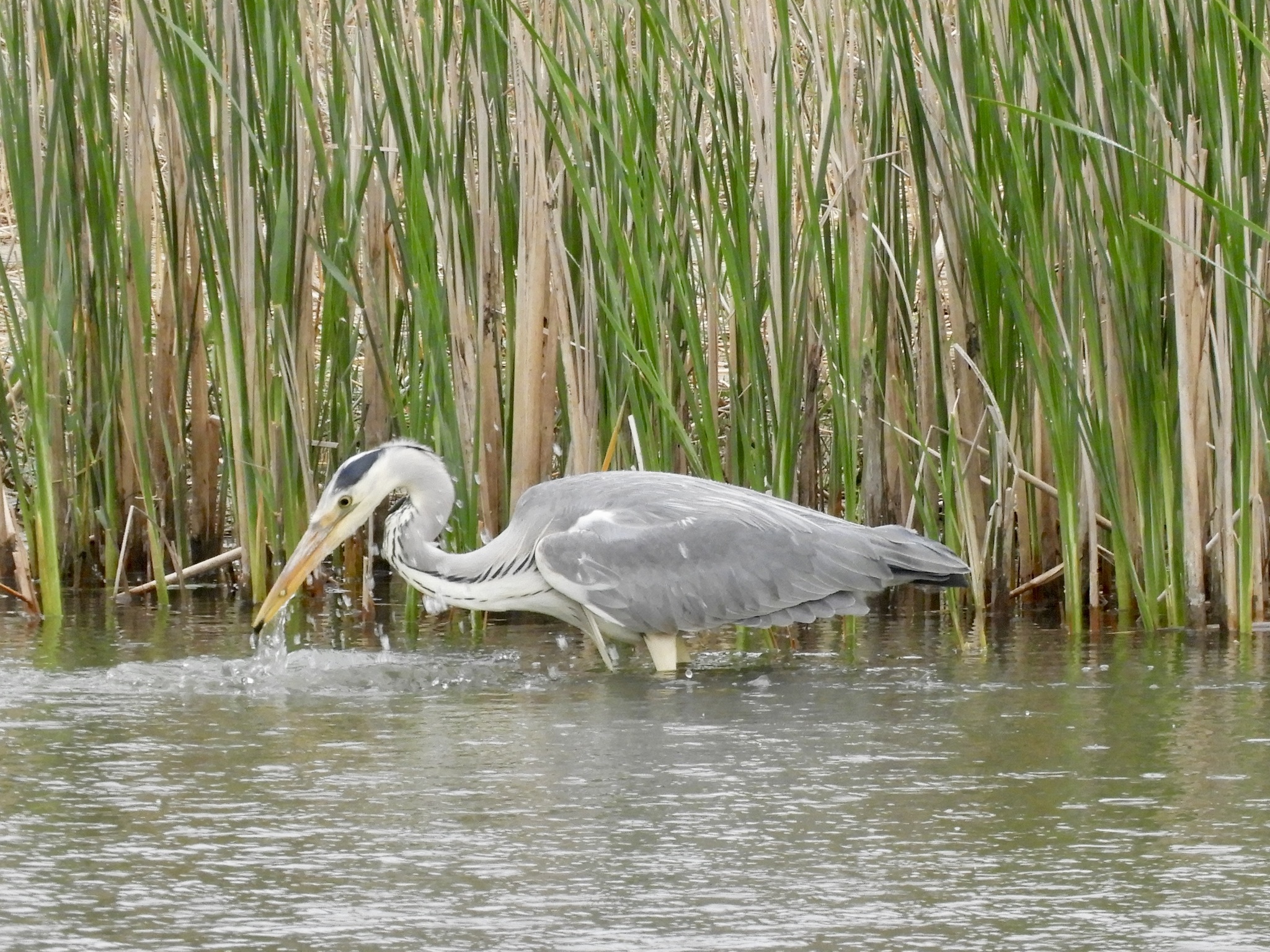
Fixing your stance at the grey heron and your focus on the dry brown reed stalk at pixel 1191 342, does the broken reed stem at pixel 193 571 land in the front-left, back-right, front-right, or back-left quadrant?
back-left

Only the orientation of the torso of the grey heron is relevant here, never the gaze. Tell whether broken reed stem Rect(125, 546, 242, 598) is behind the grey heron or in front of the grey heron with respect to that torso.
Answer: in front

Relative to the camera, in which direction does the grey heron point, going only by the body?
to the viewer's left

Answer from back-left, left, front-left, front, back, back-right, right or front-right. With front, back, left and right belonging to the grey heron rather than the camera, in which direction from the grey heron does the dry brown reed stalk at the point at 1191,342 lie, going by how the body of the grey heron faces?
back

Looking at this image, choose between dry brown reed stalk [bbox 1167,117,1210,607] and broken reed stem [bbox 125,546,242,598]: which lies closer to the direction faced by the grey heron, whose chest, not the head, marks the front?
the broken reed stem
